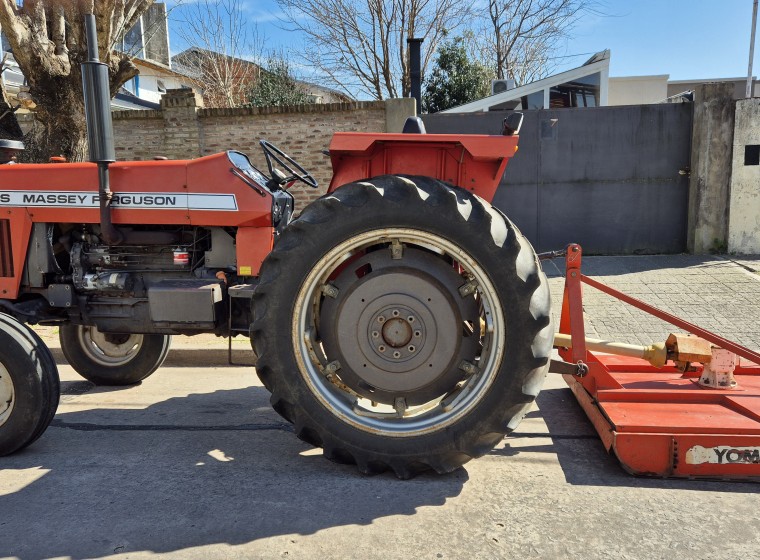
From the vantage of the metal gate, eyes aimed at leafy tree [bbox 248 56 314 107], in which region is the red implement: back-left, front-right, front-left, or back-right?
back-left

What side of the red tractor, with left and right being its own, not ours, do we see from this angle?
left

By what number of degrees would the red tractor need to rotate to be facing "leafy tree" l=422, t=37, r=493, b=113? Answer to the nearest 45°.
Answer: approximately 90° to its right

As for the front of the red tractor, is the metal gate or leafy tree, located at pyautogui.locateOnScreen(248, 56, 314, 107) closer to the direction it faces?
the leafy tree

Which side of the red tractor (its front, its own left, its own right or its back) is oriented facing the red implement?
back

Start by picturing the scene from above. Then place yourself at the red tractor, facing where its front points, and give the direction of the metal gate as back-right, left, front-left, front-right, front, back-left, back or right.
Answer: back-right

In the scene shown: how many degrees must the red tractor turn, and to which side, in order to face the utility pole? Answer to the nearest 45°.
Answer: approximately 135° to its right

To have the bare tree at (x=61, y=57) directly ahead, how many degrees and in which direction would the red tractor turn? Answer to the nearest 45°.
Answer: approximately 45° to its right

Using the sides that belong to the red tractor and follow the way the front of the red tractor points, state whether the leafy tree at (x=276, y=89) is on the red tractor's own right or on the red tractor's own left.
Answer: on the red tractor's own right
